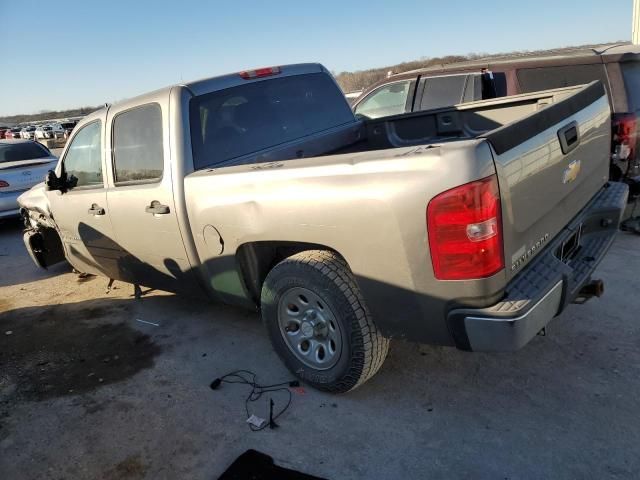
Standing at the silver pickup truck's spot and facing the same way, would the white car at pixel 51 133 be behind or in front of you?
in front

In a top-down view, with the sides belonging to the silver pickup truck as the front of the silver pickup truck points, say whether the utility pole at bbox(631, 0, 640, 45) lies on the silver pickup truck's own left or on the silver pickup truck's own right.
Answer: on the silver pickup truck's own right

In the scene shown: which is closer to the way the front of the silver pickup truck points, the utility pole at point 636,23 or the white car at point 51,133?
the white car

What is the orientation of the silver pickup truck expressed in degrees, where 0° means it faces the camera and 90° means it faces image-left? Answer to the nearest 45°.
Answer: approximately 135°
